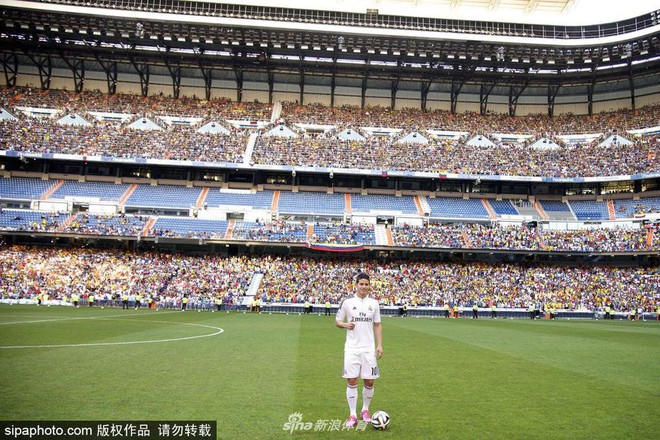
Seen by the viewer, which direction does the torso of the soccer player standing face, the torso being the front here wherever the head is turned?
toward the camera
